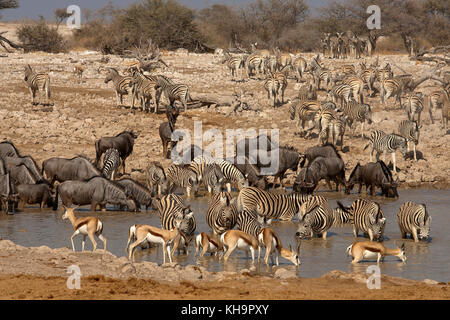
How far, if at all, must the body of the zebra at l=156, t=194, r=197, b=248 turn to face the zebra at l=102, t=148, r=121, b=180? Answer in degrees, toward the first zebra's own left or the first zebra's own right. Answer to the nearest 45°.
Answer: approximately 135° to the first zebra's own left

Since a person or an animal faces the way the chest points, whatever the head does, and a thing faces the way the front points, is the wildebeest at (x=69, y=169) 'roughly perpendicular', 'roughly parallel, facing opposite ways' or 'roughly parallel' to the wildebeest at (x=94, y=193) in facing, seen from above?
roughly parallel

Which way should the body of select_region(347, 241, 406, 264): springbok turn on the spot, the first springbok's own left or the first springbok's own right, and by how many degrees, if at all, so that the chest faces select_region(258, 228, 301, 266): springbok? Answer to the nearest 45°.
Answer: approximately 180°
